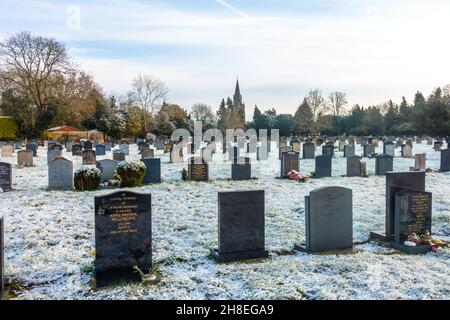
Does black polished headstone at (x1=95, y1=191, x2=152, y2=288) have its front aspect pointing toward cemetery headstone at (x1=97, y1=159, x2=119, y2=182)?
no

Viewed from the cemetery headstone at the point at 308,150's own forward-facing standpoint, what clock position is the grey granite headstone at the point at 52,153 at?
The grey granite headstone is roughly at 2 o'clock from the cemetery headstone.

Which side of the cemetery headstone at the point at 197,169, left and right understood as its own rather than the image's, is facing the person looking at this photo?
front

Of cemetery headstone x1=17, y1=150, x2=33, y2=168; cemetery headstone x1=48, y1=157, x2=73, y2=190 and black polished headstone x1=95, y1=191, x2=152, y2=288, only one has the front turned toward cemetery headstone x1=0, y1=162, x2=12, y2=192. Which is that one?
cemetery headstone x1=17, y1=150, x2=33, y2=168

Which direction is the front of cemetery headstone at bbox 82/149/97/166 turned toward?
toward the camera

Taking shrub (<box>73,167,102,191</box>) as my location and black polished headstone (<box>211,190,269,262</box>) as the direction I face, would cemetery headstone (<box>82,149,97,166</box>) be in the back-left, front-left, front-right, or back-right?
back-left

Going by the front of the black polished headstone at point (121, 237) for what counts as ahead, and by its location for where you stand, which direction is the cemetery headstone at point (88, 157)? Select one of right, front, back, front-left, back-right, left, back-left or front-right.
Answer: back

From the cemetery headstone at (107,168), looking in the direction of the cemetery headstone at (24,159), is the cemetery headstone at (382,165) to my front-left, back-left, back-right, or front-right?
back-right

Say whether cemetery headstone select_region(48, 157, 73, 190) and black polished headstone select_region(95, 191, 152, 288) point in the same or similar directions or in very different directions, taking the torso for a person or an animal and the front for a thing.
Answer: same or similar directions

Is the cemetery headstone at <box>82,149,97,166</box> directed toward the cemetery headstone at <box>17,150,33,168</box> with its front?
no

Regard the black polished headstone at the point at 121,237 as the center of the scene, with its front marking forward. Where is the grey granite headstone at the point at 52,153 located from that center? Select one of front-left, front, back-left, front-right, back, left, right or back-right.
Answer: back

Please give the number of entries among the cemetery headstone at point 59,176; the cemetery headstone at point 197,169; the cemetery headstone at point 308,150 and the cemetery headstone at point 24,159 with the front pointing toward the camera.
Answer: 4

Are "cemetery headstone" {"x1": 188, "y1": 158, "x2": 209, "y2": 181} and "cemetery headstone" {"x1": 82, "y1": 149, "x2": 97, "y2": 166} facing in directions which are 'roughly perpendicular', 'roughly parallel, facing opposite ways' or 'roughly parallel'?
roughly parallel

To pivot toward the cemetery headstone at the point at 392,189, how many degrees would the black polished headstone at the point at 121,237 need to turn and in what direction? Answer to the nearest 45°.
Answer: approximately 90° to its left

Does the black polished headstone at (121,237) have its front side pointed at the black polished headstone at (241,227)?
no

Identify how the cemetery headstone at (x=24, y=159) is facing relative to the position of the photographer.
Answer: facing the viewer

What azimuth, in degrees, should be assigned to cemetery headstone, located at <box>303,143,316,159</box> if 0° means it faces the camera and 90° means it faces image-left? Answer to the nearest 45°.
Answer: approximately 0°
